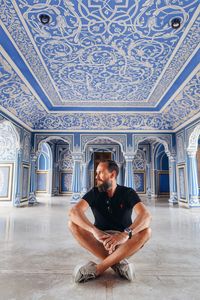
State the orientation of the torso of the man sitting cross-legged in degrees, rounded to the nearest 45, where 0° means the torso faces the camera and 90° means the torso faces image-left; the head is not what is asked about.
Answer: approximately 0°
